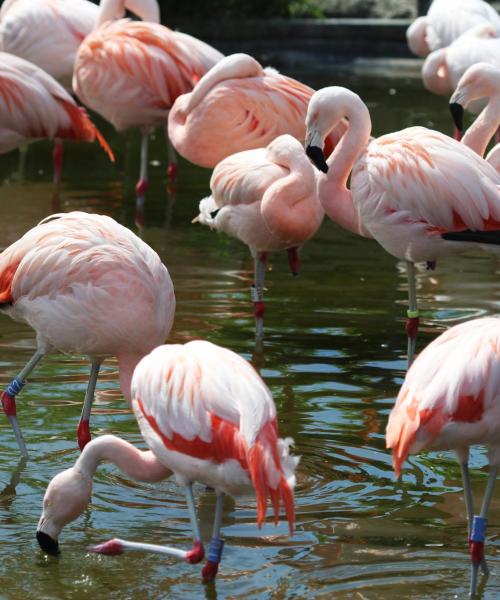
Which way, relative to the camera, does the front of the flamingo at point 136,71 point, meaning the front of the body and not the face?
to the viewer's left

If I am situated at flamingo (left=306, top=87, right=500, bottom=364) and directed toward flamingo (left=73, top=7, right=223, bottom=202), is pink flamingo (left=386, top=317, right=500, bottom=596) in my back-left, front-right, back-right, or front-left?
back-left

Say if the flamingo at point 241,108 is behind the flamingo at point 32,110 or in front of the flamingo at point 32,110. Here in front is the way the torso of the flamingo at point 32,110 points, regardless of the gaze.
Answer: behind

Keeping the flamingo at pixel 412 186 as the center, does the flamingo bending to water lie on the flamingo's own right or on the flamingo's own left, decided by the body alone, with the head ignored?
on the flamingo's own left

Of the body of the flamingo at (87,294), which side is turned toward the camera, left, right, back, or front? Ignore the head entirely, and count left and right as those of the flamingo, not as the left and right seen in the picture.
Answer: right

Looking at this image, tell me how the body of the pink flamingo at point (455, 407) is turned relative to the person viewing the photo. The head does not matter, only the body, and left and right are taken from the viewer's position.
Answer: facing to the right of the viewer

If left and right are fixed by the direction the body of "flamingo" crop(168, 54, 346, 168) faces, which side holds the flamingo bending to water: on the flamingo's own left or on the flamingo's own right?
on the flamingo's own left

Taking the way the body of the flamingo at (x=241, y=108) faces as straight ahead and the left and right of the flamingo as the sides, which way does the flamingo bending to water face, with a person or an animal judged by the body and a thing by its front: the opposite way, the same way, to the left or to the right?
the same way

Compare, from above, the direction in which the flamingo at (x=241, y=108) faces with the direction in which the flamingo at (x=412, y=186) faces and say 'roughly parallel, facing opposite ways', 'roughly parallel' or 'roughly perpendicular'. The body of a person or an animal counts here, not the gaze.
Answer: roughly parallel

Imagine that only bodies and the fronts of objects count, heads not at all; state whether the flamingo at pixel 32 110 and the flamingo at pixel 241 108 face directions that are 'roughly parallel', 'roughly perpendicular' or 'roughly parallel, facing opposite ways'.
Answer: roughly parallel

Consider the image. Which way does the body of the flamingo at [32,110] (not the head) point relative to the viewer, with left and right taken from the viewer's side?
facing to the left of the viewer

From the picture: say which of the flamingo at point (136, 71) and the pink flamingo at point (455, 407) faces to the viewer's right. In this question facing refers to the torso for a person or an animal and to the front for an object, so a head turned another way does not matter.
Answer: the pink flamingo

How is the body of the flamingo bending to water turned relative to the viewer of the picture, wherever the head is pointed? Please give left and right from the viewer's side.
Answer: facing to the left of the viewer

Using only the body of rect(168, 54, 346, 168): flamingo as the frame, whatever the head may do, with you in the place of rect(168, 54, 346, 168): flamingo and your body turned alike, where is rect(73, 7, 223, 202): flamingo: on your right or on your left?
on your right

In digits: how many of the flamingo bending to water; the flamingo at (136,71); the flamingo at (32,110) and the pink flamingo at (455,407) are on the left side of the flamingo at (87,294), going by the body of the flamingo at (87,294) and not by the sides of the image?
2
